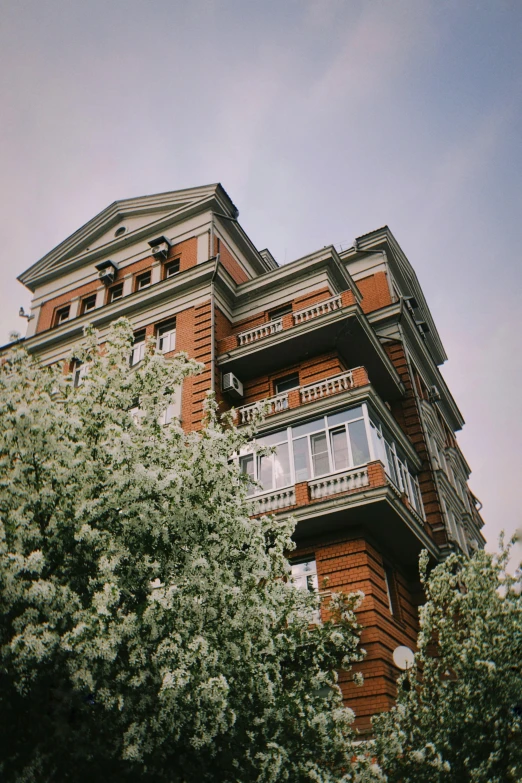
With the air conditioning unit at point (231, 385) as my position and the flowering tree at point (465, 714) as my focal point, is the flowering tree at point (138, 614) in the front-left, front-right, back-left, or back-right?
front-right

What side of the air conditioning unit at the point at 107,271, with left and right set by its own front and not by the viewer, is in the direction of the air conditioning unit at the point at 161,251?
left

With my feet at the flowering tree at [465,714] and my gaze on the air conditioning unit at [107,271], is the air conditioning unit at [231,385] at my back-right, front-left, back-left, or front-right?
front-right

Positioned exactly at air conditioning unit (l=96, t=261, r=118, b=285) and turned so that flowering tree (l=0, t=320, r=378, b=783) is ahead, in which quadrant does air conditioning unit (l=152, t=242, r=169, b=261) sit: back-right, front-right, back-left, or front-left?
front-left
